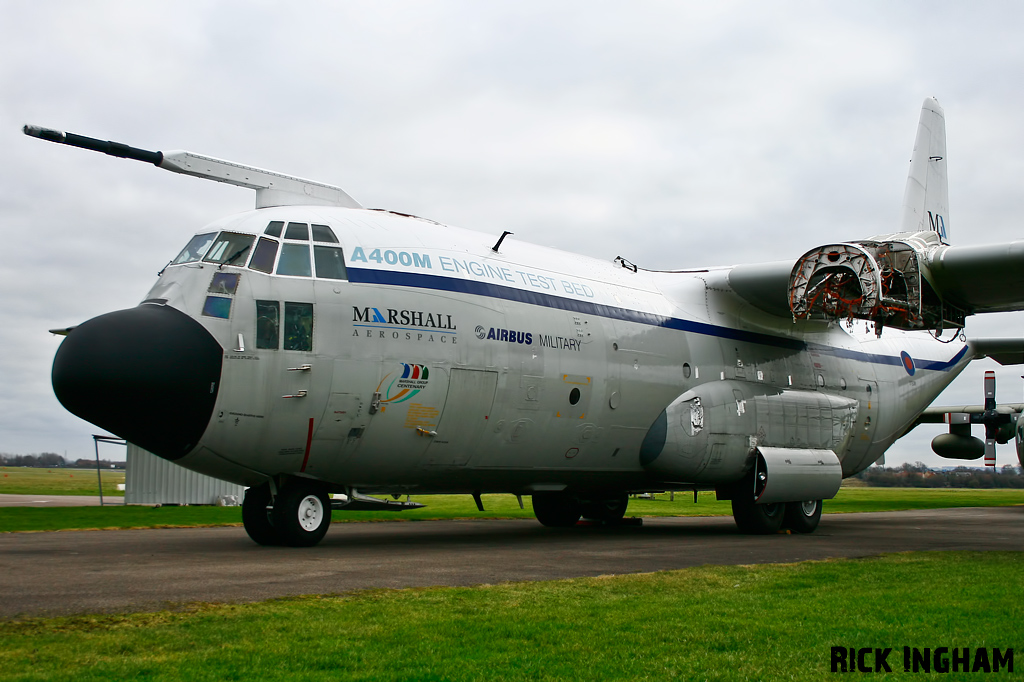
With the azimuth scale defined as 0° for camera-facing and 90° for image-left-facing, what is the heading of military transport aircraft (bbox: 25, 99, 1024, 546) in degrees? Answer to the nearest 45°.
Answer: approximately 45°

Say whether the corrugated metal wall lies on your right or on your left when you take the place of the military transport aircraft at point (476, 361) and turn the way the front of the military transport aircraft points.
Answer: on your right
